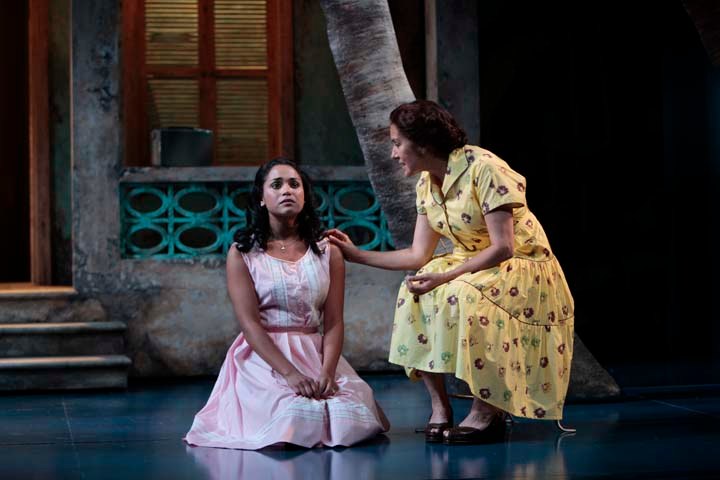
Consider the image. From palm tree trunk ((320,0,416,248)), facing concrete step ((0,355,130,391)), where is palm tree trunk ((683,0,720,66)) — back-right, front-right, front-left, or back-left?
back-right

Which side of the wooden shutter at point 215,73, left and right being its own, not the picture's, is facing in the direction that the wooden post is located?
right

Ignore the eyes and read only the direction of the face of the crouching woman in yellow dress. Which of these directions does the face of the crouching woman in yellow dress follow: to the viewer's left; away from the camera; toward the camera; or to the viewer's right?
to the viewer's left

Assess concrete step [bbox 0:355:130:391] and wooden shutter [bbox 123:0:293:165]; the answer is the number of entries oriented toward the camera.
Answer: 2

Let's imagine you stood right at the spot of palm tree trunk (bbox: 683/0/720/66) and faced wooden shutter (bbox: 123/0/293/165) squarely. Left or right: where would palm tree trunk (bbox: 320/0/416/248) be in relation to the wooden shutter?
left
